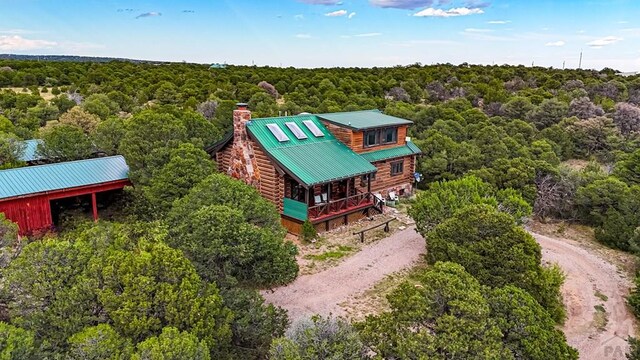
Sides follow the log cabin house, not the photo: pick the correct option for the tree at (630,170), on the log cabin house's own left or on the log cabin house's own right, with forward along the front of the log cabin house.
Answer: on the log cabin house's own left

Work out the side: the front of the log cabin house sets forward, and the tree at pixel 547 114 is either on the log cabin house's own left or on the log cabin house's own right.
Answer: on the log cabin house's own left

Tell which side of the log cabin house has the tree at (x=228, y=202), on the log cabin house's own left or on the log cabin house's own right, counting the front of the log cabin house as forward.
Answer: on the log cabin house's own right

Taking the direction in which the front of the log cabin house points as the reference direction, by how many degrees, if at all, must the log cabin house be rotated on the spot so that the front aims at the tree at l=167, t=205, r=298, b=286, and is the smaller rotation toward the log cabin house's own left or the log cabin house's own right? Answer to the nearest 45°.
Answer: approximately 45° to the log cabin house's own right

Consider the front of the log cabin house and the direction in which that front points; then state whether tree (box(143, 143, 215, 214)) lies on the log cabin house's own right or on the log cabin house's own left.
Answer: on the log cabin house's own right
